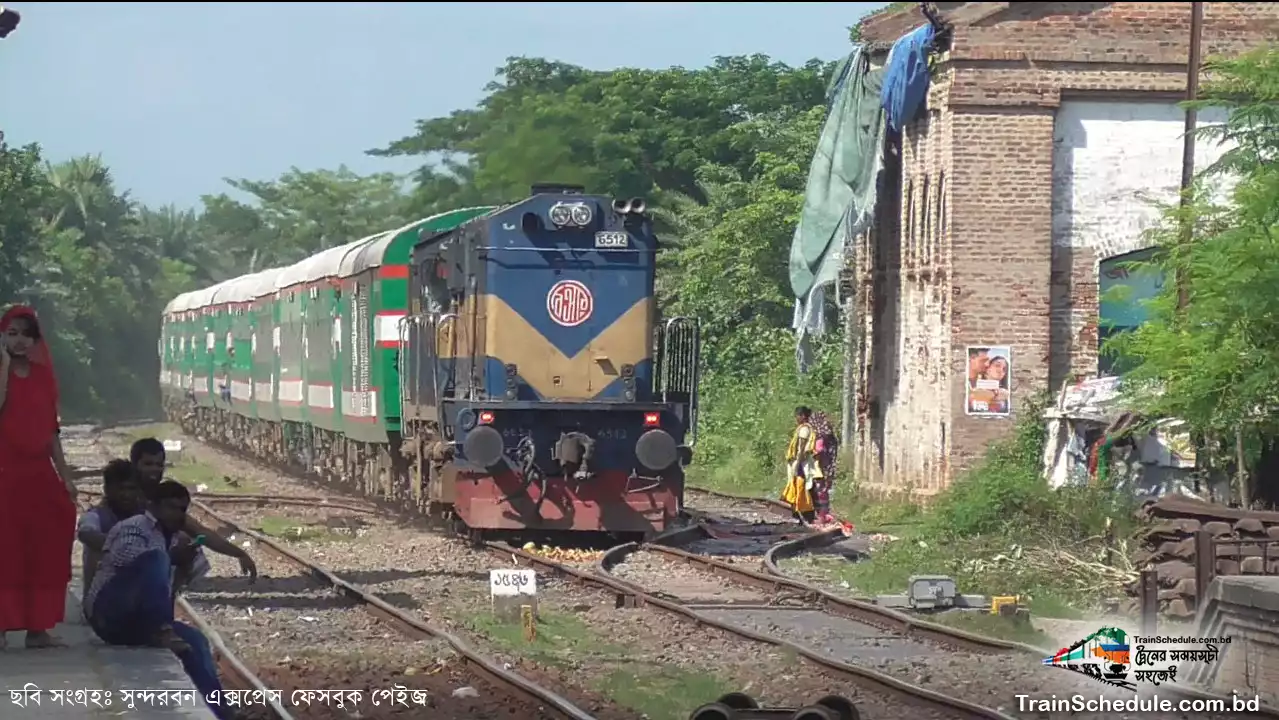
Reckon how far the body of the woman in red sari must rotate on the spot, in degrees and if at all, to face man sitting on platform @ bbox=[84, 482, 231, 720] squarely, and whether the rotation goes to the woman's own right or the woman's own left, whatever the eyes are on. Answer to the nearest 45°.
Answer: approximately 45° to the woman's own left

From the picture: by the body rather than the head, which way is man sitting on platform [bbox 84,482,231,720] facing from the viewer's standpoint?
to the viewer's right

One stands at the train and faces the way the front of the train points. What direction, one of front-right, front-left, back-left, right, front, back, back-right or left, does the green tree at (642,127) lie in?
back-left

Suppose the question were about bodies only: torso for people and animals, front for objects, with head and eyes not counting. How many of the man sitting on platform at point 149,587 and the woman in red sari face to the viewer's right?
1

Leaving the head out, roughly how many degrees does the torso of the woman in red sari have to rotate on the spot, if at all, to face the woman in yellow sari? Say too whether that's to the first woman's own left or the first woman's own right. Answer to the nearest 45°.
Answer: approximately 135° to the first woman's own left

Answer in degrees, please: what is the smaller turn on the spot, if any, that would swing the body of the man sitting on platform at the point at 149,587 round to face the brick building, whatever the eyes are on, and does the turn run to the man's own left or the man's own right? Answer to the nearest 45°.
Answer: approximately 45° to the man's own left

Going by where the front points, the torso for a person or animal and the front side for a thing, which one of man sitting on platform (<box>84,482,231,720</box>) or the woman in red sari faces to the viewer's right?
the man sitting on platform

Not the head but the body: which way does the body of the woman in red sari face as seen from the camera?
toward the camera

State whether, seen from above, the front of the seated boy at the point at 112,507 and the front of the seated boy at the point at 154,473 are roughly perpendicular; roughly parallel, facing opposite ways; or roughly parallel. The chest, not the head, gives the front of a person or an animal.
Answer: roughly parallel

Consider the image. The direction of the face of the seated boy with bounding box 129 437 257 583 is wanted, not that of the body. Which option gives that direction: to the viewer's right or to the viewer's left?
to the viewer's right
